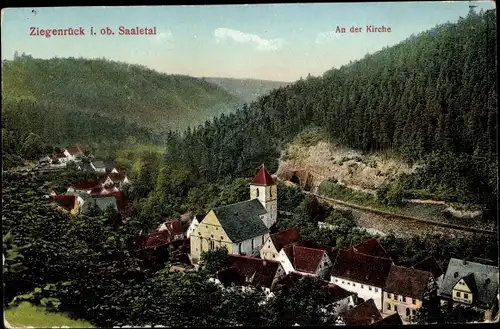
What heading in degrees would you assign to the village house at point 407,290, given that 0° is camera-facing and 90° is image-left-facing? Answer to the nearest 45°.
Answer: approximately 45°

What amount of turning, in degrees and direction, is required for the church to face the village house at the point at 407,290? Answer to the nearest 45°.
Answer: approximately 135° to its left

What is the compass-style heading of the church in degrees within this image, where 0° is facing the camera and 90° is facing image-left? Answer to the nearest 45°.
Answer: approximately 45°

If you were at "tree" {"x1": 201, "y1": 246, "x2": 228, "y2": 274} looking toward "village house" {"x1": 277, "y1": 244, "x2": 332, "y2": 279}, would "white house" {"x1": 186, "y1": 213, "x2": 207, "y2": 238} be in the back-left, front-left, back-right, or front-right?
back-left

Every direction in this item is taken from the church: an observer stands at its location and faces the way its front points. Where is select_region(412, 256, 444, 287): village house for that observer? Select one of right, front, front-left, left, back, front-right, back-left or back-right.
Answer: back-left

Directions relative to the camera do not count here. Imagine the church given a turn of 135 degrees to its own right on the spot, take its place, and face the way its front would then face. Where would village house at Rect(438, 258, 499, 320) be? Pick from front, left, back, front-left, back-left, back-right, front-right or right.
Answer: right

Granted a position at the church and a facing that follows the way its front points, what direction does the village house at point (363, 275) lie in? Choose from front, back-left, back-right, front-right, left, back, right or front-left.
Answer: back-left
